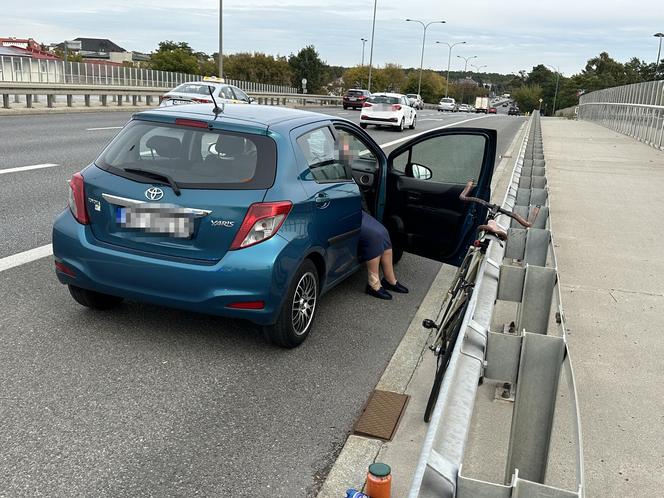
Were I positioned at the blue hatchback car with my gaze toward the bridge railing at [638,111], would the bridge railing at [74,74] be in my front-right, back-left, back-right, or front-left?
front-left

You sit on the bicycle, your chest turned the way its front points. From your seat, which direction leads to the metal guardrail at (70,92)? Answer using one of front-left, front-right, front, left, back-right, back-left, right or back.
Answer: front-left

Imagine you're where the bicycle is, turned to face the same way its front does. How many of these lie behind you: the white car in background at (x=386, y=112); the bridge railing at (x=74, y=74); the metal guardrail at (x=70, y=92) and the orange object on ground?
1

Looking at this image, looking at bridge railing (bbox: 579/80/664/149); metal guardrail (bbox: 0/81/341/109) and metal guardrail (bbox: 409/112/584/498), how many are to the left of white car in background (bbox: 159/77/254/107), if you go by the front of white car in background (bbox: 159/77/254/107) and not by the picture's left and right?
1

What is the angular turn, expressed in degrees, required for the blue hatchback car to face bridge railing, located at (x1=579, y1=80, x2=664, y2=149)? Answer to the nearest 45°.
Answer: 0° — it already faces it

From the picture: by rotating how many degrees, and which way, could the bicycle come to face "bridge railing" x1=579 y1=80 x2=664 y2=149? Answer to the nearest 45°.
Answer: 0° — it already faces it

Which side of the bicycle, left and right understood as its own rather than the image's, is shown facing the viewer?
back

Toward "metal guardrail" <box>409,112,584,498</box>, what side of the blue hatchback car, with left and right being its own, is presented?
right

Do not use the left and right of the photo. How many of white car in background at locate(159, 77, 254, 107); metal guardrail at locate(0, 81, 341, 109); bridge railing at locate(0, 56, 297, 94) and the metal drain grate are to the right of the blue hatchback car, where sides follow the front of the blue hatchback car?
1

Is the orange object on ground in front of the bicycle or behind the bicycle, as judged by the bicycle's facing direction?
behind

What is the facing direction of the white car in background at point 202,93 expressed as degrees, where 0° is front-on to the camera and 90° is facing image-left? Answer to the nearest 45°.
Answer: approximately 225°

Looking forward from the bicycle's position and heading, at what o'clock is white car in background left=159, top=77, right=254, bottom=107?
The white car in background is roughly at 11 o'clock from the bicycle.

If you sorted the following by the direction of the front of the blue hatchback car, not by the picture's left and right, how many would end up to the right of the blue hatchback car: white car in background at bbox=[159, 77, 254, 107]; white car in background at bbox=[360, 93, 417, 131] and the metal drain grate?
1

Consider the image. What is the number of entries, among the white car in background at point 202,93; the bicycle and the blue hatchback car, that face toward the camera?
0

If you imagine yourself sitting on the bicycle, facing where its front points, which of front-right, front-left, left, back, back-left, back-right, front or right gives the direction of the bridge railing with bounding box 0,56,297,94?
front-left

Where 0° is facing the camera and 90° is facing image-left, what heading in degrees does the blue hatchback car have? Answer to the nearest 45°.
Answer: approximately 225°
